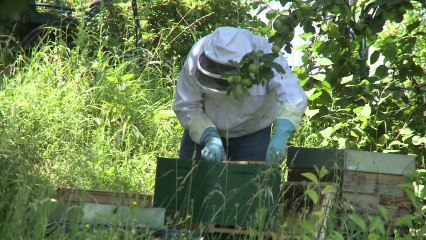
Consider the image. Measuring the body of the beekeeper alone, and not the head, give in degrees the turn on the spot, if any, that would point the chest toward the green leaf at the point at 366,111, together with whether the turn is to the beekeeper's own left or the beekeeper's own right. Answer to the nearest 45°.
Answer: approximately 135° to the beekeeper's own left

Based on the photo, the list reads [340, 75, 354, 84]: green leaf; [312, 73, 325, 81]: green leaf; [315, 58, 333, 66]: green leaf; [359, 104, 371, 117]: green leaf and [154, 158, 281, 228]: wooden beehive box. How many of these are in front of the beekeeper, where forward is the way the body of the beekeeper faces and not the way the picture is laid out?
1

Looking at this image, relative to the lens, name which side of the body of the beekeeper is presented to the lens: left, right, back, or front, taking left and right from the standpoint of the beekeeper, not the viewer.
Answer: front

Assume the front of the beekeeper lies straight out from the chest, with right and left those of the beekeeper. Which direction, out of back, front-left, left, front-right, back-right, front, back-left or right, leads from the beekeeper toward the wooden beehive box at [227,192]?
front

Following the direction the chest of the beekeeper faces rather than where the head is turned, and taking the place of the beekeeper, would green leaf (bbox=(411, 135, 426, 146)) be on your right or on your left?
on your left

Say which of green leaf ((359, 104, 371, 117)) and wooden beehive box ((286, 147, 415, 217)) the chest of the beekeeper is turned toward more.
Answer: the wooden beehive box

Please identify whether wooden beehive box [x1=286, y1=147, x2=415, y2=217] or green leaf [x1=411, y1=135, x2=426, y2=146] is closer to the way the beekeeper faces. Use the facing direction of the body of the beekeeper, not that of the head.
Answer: the wooden beehive box

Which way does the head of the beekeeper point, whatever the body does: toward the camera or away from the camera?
toward the camera

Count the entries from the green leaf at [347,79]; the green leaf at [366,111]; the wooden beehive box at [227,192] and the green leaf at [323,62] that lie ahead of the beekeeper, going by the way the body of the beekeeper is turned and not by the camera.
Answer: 1

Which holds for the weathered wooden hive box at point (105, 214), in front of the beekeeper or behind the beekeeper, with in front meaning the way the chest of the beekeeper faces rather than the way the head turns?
in front
